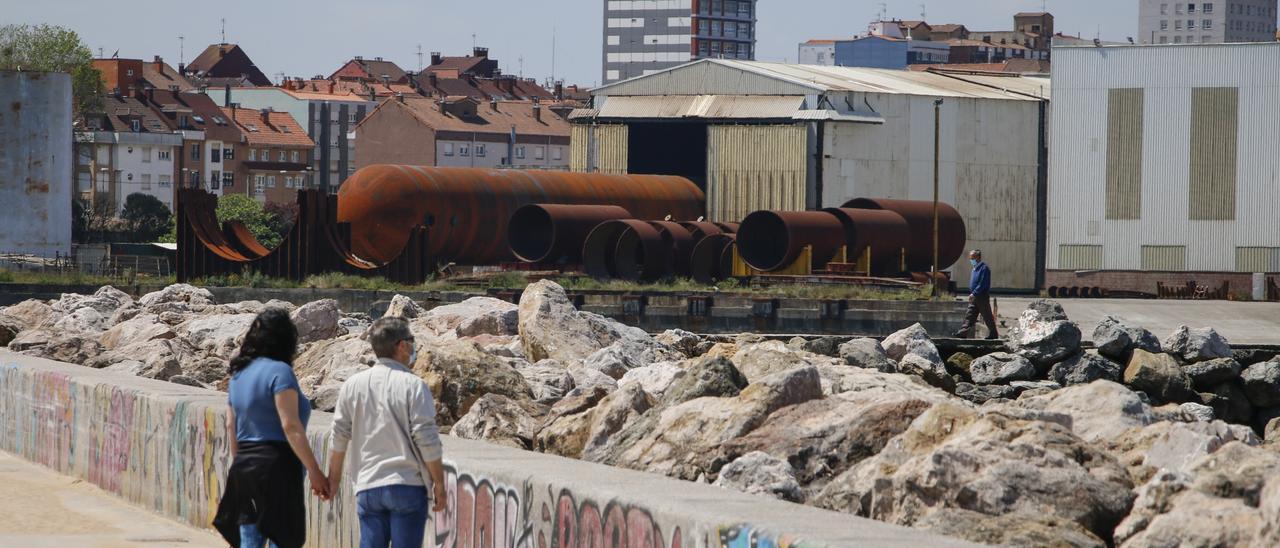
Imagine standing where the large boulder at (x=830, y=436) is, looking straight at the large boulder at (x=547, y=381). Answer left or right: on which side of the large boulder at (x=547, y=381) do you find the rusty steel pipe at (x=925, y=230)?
right

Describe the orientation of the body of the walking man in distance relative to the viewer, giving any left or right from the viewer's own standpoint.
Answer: facing to the left of the viewer

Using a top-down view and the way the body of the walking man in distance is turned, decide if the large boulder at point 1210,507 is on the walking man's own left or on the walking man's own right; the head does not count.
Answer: on the walking man's own left

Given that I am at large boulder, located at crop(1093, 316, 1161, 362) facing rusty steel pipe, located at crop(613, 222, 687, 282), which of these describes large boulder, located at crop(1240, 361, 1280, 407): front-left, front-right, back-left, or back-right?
back-right

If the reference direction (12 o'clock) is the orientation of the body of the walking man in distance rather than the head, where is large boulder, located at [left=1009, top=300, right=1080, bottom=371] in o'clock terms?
The large boulder is roughly at 8 o'clock from the walking man in distance.

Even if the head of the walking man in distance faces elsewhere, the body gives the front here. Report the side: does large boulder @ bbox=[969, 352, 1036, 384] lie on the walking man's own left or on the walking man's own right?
on the walking man's own left

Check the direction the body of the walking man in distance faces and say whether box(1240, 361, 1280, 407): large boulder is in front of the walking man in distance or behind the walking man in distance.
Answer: behind

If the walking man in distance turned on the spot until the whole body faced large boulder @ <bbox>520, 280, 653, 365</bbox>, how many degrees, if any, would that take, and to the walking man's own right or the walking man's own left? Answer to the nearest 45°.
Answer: approximately 45° to the walking man's own left

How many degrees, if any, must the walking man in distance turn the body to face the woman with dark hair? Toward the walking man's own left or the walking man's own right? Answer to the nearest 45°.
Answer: approximately 90° to the walking man's own left

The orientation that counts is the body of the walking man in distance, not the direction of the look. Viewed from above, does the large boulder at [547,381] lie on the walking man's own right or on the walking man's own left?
on the walking man's own left

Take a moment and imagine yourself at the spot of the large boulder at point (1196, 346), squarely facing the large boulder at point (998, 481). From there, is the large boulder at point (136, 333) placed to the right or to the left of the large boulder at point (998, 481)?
right
